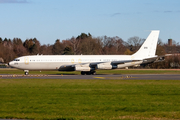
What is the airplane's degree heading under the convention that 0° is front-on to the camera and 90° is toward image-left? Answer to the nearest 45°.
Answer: approximately 90°
